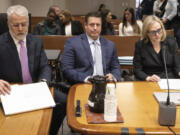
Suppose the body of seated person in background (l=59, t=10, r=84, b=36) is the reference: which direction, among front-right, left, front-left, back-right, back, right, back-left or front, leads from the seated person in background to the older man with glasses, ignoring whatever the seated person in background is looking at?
front-left

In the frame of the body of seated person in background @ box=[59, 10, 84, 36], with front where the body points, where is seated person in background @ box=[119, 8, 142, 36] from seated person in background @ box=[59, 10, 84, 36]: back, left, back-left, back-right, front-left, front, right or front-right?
back-left

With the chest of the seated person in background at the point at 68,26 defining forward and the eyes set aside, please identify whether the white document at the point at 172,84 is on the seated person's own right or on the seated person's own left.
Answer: on the seated person's own left

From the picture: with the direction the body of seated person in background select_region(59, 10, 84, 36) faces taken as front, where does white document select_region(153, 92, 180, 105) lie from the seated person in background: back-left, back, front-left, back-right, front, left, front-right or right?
front-left

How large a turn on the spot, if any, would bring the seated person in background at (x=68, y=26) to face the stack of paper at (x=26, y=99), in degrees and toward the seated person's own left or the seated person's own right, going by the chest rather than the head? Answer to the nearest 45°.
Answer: approximately 45° to the seated person's own left

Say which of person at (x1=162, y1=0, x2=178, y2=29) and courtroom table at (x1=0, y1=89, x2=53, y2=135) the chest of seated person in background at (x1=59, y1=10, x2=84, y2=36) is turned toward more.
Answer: the courtroom table

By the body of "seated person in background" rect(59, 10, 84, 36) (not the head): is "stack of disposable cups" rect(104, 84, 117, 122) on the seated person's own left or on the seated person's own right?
on the seated person's own left

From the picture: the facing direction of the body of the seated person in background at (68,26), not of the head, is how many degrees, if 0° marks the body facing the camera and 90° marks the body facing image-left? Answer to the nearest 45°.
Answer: approximately 45°
